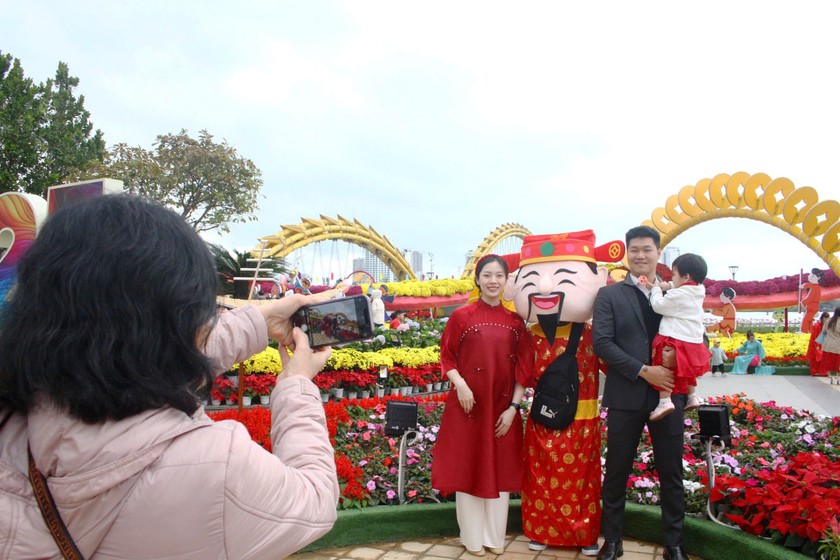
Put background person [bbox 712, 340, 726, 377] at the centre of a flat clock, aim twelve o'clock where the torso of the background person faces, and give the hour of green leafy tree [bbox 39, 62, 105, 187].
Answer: The green leafy tree is roughly at 3 o'clock from the background person.

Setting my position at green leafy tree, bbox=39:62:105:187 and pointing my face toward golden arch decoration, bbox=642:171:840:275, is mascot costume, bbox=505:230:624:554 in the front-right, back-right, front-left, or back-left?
front-right

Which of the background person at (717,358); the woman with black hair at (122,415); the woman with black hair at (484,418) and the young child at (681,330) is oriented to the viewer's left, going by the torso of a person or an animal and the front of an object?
the young child

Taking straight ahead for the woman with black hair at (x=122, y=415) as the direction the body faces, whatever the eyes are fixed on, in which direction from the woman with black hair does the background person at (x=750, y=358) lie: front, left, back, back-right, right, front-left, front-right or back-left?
front

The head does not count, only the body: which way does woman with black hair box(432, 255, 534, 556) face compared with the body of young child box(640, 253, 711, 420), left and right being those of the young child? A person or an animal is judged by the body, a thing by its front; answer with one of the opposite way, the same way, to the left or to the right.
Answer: to the left

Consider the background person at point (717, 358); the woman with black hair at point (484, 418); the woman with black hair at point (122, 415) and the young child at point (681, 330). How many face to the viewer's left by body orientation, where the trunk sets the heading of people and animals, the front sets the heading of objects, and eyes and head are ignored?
1

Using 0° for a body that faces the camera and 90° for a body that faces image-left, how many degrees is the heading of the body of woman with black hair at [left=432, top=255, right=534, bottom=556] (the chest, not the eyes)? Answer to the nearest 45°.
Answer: approximately 0°

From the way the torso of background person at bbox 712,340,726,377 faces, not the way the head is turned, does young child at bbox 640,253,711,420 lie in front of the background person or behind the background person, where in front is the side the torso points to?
in front

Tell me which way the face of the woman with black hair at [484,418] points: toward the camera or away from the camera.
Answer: toward the camera

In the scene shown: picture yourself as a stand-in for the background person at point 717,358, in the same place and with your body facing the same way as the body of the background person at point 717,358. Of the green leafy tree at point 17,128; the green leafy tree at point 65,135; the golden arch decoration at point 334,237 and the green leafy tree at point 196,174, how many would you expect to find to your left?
0

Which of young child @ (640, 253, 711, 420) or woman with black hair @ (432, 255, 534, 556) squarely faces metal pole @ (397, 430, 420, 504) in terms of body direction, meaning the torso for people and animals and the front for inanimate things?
the young child

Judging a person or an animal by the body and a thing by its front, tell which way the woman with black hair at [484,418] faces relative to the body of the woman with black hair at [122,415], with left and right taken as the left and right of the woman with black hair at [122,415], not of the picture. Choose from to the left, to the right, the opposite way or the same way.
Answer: the opposite way

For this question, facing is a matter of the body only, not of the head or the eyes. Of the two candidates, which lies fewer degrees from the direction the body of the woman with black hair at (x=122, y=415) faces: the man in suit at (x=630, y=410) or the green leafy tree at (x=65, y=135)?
the man in suit

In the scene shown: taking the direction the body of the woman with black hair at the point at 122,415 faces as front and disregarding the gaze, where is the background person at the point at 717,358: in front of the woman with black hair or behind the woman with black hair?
in front

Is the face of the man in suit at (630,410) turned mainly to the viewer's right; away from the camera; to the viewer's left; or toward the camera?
toward the camera

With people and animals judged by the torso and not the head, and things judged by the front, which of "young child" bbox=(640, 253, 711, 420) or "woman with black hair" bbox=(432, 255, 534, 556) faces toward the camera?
the woman with black hair

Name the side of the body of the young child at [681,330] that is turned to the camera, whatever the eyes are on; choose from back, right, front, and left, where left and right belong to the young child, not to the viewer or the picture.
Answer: left

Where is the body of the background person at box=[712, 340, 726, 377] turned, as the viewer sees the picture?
toward the camera

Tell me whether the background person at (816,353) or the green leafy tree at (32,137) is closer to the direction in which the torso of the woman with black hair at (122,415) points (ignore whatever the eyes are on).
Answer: the background person
